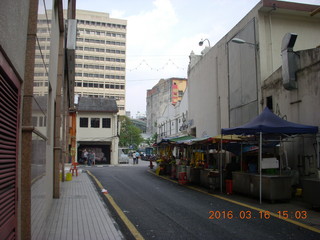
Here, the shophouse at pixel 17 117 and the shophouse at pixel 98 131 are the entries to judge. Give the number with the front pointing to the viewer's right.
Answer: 1

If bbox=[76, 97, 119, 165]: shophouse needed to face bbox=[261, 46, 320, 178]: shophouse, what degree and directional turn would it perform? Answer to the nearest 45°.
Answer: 0° — it already faces it

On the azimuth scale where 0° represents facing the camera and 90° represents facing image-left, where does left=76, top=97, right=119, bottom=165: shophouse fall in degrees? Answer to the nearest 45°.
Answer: approximately 0°

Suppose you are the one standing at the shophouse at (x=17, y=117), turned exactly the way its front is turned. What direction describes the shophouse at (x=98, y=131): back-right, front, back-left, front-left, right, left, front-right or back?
left

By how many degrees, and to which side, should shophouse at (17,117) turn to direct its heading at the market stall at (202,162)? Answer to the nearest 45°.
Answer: approximately 45° to its left

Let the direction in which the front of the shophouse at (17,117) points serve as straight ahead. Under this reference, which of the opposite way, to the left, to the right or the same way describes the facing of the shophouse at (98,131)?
to the right

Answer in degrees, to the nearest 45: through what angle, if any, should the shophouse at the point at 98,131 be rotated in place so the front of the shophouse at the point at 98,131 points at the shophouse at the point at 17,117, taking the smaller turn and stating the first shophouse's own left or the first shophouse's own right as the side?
0° — it already faces it

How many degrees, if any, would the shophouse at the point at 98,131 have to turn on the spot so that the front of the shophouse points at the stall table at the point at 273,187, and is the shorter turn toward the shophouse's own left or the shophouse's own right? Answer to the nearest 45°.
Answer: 0° — it already faces it

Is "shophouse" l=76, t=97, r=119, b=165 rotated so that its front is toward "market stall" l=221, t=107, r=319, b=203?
yes

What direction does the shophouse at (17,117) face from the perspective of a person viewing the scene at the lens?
facing to the right of the viewer
